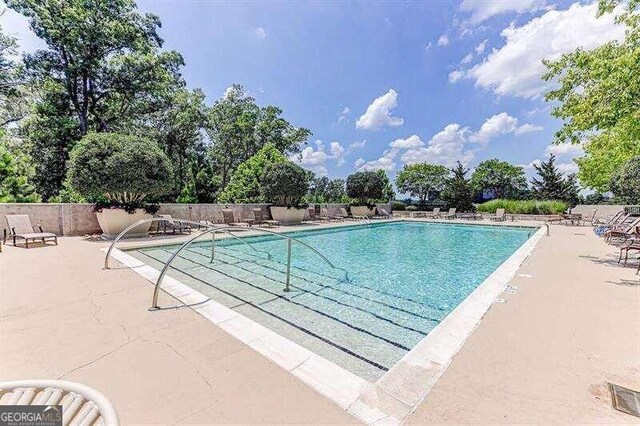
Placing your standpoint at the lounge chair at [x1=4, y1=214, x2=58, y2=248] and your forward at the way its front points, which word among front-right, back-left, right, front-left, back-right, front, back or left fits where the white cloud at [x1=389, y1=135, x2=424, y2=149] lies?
front-left

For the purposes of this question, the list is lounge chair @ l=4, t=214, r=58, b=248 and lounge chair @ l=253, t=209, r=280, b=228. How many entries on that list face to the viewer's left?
0

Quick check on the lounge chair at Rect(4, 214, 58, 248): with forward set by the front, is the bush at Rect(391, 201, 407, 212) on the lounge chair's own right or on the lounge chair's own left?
on the lounge chair's own left

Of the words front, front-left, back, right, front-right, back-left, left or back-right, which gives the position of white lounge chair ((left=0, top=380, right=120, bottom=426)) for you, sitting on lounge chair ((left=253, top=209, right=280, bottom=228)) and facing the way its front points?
front-right

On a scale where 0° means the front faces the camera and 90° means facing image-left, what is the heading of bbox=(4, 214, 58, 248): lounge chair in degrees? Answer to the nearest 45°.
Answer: approximately 315°

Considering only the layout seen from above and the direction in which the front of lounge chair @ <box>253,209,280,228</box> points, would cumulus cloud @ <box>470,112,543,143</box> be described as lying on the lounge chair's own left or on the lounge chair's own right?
on the lounge chair's own left

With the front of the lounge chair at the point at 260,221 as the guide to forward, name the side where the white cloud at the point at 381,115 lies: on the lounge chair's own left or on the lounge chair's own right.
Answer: on the lounge chair's own left

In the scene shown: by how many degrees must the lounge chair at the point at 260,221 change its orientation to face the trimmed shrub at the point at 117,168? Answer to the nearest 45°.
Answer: approximately 90° to its right

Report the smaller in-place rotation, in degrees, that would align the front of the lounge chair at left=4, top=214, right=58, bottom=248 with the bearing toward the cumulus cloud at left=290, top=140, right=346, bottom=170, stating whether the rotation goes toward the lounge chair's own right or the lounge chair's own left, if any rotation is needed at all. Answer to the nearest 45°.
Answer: approximately 90° to the lounge chair's own left

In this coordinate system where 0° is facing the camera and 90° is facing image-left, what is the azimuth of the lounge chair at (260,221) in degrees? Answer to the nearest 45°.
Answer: approximately 315°

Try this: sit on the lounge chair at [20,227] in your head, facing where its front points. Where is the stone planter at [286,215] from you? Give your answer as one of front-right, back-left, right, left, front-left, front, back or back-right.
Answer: front-left
